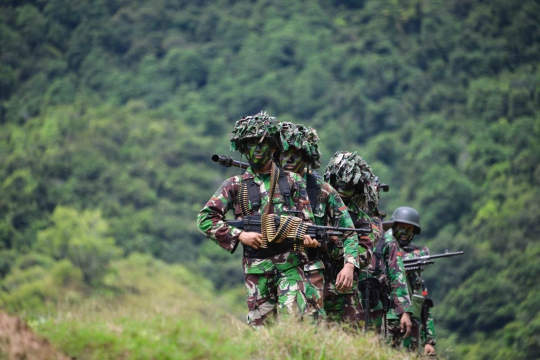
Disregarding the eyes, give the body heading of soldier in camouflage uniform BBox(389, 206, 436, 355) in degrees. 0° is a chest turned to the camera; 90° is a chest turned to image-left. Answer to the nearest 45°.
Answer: approximately 45°

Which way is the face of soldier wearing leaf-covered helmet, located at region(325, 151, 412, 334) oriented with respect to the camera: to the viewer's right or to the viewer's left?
to the viewer's left

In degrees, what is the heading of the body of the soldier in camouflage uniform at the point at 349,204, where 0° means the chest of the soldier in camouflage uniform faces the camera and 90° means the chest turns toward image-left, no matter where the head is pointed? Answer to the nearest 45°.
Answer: approximately 45°

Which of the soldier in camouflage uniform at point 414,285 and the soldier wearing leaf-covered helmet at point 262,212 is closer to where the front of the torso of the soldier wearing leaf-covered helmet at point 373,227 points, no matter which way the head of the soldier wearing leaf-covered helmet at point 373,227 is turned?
the soldier wearing leaf-covered helmet

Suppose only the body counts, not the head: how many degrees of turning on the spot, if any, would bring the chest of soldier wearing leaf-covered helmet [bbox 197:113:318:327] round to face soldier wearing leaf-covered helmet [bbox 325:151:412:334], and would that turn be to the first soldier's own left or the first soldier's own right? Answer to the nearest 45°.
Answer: approximately 135° to the first soldier's own left
